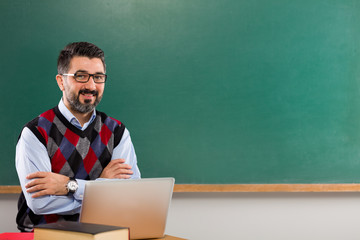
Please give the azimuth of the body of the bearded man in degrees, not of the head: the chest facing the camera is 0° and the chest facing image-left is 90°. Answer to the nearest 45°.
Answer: approximately 315°

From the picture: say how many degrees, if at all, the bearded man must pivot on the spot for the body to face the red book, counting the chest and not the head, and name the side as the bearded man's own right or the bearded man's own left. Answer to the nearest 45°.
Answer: approximately 45° to the bearded man's own right

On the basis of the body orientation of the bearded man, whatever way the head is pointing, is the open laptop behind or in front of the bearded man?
in front
